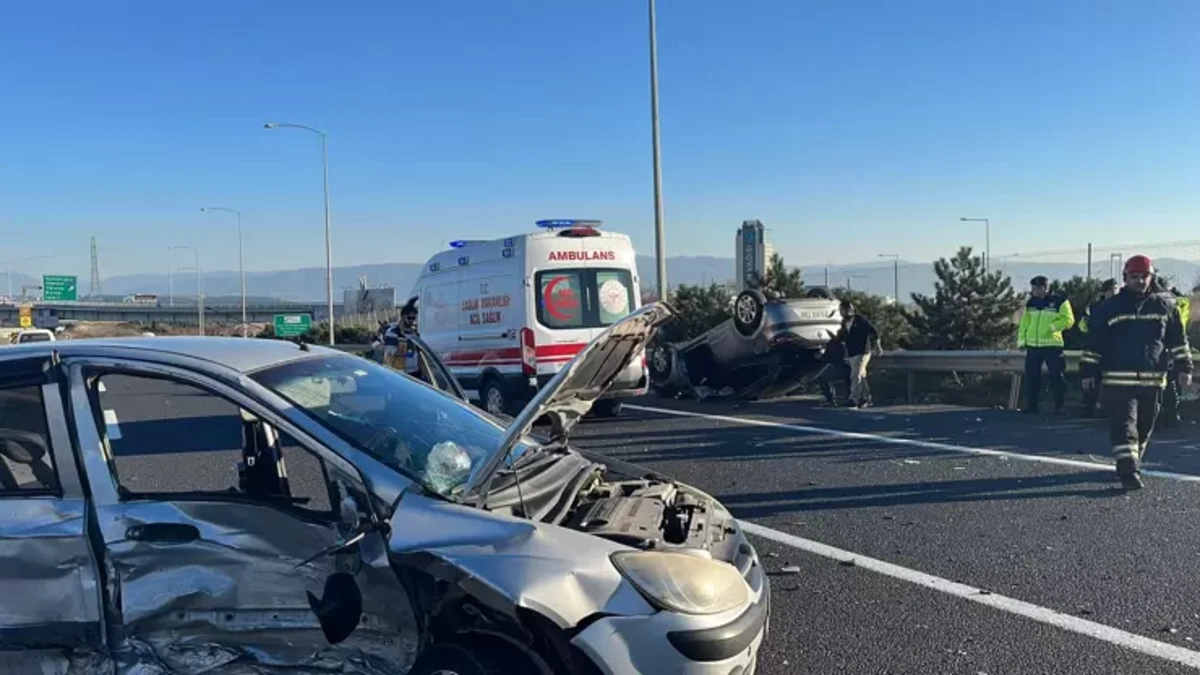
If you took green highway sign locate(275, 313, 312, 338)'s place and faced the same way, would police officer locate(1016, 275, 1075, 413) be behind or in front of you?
in front

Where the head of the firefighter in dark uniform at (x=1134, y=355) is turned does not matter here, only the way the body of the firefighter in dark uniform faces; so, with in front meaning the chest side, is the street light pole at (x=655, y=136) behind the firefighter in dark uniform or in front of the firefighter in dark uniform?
behind

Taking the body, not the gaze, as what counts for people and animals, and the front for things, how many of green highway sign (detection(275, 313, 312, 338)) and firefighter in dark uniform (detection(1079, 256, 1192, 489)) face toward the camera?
2

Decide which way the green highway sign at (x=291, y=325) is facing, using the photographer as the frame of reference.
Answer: facing the viewer

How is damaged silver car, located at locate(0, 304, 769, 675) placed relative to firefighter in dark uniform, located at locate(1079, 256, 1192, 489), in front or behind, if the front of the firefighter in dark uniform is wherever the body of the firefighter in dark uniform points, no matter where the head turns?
in front

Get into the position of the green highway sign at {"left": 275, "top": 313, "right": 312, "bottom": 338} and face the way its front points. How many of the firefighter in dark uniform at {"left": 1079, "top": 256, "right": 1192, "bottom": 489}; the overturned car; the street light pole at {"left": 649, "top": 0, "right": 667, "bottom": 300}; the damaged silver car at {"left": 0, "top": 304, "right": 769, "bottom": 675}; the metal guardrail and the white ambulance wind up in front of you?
6

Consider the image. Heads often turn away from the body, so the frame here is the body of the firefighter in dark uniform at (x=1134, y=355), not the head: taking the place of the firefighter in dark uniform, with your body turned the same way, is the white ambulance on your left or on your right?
on your right
